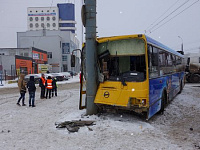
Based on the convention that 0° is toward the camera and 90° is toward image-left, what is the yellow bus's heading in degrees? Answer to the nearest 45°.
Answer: approximately 45°

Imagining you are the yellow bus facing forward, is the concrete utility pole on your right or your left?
on your right
